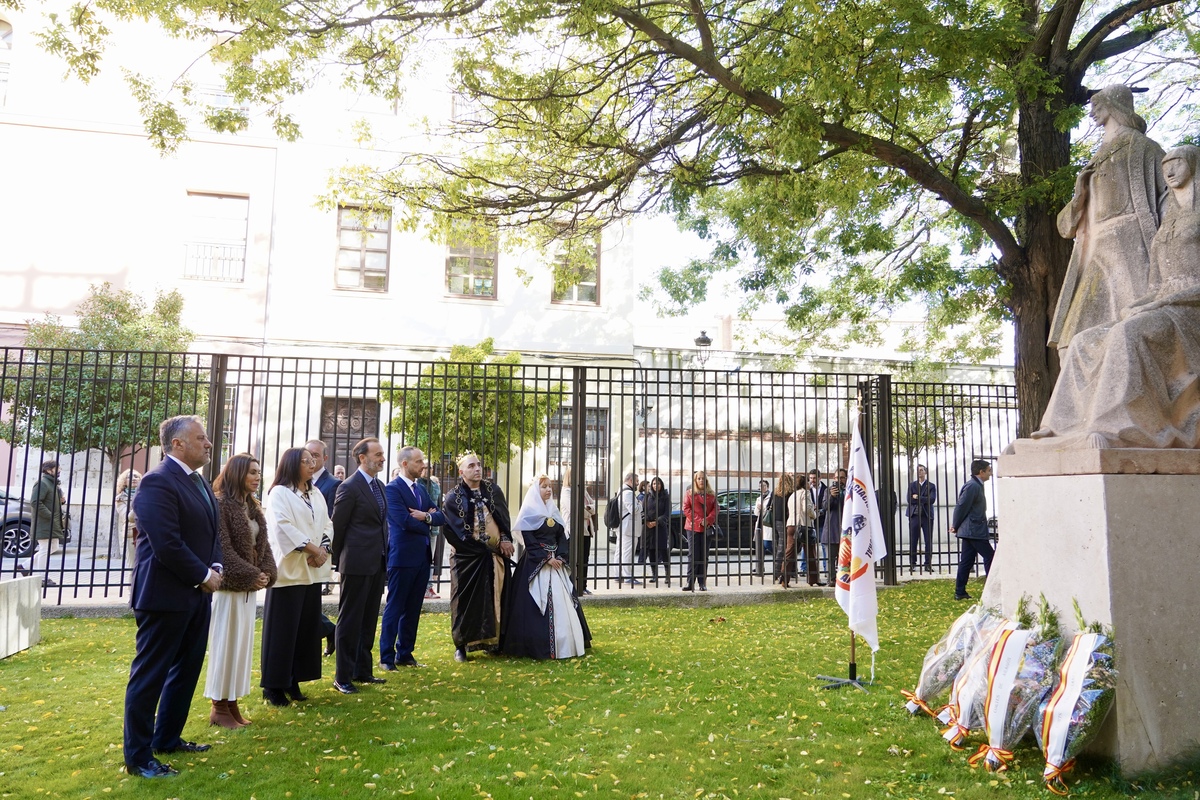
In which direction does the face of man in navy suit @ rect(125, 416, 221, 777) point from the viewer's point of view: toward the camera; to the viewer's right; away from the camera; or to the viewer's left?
to the viewer's right

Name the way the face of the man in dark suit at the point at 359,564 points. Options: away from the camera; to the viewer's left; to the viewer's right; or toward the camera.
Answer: to the viewer's right

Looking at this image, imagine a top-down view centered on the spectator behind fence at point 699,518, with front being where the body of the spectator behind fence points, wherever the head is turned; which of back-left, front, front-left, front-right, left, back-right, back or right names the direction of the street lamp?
back

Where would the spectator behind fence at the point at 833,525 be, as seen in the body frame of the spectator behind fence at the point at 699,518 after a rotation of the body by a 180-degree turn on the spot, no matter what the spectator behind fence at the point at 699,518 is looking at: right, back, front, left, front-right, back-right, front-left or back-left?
right

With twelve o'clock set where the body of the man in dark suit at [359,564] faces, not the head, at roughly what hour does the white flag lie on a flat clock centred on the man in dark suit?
The white flag is roughly at 11 o'clock from the man in dark suit.

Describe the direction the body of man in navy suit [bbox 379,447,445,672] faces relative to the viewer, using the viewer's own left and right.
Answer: facing the viewer and to the right of the viewer

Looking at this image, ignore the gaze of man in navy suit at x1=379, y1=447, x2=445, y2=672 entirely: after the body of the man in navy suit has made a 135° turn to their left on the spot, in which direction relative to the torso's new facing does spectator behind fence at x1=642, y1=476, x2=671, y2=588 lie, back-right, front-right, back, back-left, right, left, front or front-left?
front-right

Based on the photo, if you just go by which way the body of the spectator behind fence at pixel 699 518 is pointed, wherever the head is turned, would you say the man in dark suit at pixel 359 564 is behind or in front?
in front

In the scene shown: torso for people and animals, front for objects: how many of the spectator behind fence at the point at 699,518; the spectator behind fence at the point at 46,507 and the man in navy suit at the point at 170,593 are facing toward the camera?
1

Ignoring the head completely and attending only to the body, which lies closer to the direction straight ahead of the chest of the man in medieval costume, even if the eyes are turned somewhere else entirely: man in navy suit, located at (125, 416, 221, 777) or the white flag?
the white flag

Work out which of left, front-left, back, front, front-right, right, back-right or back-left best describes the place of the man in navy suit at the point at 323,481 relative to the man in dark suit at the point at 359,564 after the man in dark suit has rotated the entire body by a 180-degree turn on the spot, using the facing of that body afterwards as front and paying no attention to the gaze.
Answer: front-right

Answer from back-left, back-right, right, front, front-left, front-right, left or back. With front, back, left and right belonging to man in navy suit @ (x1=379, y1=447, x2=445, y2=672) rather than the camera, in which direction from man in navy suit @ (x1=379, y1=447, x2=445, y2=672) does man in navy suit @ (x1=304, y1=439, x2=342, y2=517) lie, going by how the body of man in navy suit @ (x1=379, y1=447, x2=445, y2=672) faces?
back

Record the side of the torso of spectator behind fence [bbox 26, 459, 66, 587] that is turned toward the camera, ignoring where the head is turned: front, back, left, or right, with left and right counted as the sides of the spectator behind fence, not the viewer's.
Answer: right

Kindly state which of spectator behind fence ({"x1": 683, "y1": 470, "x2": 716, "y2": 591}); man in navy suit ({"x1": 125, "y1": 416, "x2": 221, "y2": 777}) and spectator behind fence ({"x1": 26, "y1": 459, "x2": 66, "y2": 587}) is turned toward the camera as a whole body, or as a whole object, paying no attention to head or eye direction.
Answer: spectator behind fence ({"x1": 683, "y1": 470, "x2": 716, "y2": 591})

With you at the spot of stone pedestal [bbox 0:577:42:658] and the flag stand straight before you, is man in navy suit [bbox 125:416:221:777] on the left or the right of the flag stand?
right
